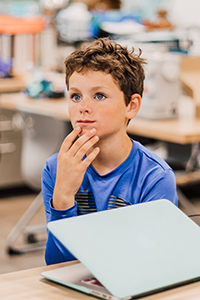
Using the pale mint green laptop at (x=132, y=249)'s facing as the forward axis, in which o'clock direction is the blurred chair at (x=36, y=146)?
The blurred chair is roughly at 1 o'clock from the pale mint green laptop.

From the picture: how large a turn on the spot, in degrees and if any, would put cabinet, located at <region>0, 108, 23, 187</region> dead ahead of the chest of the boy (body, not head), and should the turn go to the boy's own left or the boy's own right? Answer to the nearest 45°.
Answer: approximately 135° to the boy's own right

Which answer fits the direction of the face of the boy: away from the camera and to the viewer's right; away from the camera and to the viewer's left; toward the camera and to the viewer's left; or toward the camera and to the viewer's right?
toward the camera and to the viewer's left

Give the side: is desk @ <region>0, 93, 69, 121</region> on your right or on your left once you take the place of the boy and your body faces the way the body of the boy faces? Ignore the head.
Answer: on your right

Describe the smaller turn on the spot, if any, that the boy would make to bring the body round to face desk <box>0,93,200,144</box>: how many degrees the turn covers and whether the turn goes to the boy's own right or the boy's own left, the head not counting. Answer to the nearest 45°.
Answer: approximately 135° to the boy's own right

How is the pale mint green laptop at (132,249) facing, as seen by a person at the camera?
facing away from the viewer and to the left of the viewer

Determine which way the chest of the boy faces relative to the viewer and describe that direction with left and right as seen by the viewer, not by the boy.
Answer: facing the viewer and to the left of the viewer
